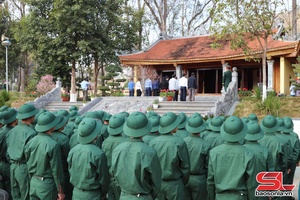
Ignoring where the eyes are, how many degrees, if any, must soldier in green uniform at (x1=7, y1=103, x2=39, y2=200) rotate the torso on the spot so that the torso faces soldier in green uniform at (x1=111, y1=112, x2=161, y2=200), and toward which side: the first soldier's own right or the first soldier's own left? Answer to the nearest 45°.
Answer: approximately 90° to the first soldier's own right

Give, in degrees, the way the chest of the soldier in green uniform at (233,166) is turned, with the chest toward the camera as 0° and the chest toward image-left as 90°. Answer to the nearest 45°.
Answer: approximately 180°

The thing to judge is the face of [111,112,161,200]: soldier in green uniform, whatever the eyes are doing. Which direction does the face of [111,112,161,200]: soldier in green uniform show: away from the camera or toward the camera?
away from the camera

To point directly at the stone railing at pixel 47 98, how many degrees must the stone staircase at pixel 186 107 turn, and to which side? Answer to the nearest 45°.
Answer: approximately 135° to its right

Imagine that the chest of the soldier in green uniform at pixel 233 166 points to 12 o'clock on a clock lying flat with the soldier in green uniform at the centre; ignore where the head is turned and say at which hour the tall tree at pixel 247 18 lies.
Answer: The tall tree is roughly at 12 o'clock from the soldier in green uniform.

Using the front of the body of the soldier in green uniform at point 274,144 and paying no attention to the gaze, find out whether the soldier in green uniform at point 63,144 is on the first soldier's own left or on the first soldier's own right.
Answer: on the first soldier's own left

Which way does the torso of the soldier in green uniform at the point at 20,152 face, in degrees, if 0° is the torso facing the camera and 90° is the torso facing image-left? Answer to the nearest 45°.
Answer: approximately 225°
